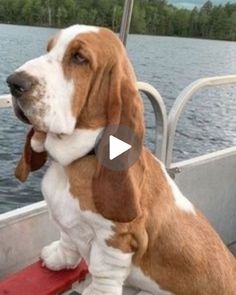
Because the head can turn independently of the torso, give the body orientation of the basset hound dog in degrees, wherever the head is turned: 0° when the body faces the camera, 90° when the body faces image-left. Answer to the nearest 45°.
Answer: approximately 45°
